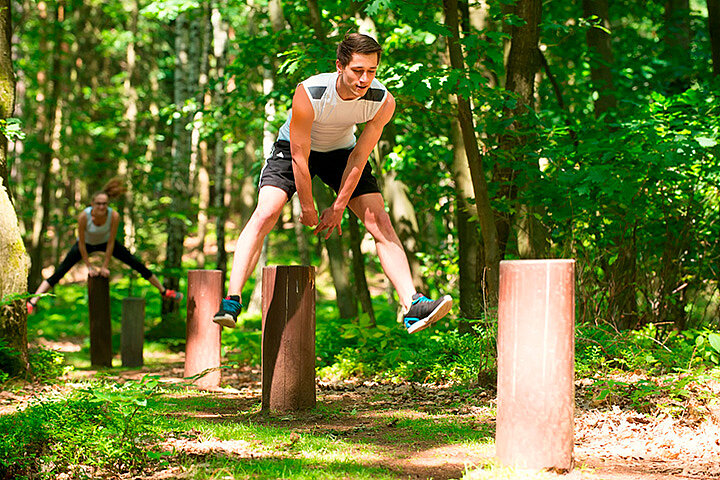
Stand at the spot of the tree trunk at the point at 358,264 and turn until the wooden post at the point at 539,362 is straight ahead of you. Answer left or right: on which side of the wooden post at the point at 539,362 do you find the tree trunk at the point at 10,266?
right

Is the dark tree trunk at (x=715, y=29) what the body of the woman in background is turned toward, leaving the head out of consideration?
no

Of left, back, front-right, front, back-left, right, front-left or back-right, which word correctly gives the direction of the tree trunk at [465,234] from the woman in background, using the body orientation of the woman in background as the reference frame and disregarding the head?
front-left

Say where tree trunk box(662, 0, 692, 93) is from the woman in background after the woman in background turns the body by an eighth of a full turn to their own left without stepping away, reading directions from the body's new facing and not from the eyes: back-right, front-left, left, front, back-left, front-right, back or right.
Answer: front-left

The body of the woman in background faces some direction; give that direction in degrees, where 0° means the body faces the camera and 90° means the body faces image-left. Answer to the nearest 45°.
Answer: approximately 0°

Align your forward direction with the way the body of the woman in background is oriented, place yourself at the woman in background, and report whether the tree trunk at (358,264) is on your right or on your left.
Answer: on your left

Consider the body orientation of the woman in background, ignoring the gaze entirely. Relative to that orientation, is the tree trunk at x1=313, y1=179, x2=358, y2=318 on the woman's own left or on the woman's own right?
on the woman's own left

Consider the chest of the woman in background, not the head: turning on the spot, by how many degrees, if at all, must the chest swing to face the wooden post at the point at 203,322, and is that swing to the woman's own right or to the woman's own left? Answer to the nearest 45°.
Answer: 0° — they already face it

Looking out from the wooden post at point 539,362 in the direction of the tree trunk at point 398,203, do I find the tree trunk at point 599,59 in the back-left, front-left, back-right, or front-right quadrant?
front-right

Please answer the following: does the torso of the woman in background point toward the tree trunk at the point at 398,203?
no

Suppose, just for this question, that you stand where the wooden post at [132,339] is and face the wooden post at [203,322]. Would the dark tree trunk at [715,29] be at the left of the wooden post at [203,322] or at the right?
left

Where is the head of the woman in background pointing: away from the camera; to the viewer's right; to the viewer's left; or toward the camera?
toward the camera

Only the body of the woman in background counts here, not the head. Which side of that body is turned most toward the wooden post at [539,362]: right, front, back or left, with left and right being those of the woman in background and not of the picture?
front
